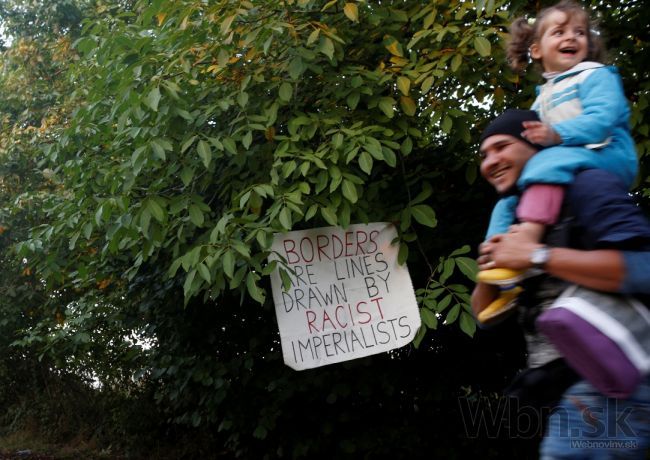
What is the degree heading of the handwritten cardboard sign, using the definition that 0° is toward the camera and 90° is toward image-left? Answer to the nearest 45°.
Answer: approximately 0°

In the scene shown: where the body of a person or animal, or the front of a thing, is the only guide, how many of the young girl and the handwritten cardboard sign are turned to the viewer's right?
0

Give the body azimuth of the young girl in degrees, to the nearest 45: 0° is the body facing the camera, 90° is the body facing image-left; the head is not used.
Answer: approximately 45°

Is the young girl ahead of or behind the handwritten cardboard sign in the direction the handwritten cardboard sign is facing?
ahead

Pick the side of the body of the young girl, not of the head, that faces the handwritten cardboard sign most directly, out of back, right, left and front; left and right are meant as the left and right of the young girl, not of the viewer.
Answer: right
